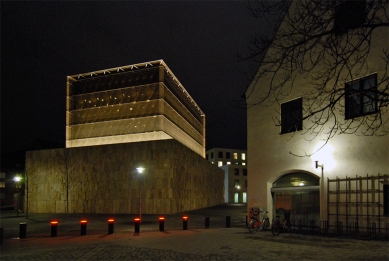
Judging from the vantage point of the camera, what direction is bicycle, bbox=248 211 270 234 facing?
facing away from the viewer and to the right of the viewer

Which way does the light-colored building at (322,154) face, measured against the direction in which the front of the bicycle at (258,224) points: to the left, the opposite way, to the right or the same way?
the opposite way
